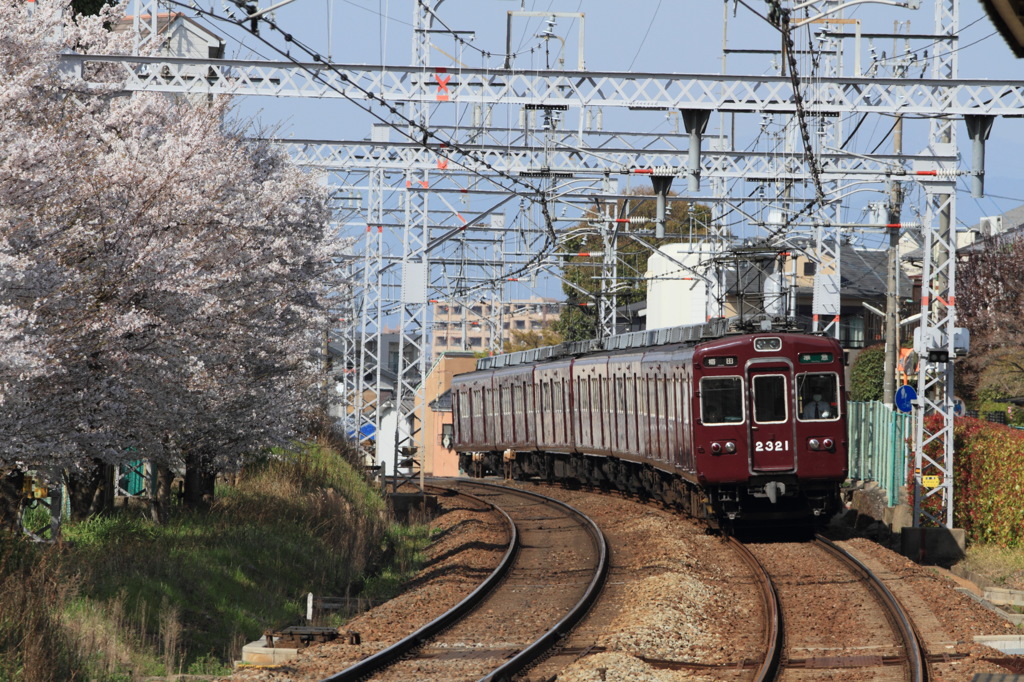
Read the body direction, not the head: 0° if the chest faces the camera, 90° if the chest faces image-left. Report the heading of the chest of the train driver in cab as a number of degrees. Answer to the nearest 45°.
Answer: approximately 0°

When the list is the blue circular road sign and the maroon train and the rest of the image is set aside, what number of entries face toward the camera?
2

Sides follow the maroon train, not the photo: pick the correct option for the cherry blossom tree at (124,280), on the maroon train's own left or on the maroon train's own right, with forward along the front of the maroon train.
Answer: on the maroon train's own right

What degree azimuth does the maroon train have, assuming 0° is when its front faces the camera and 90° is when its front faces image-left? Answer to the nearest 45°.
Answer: approximately 0°

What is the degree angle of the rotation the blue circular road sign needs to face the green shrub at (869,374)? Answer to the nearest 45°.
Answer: approximately 180°

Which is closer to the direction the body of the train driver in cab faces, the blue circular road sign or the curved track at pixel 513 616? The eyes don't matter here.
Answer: the curved track

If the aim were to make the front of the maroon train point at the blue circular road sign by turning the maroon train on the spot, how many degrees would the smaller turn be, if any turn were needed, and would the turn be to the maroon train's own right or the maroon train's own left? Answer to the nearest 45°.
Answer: approximately 45° to the maroon train's own left

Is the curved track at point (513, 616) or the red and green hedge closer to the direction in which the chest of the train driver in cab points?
the curved track
